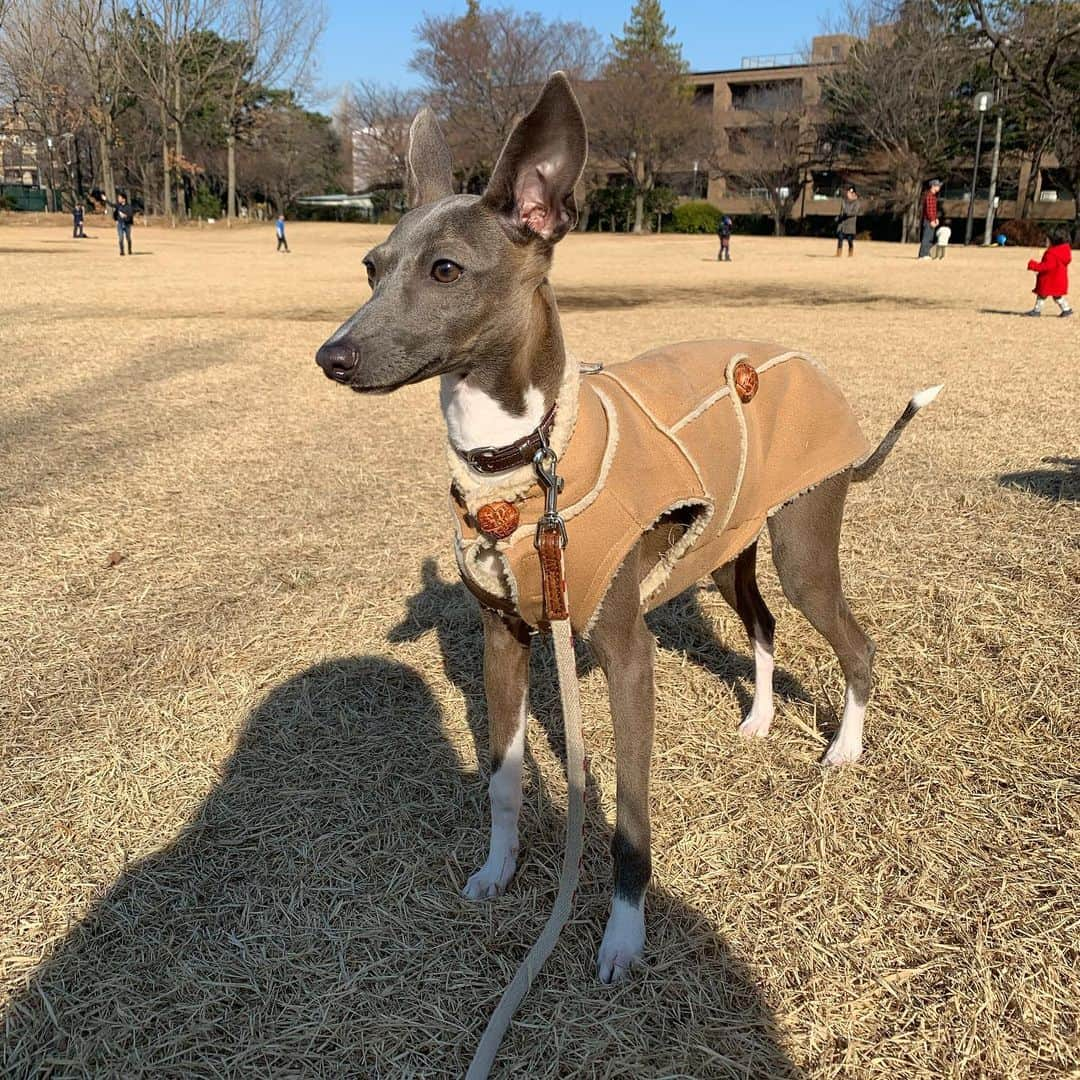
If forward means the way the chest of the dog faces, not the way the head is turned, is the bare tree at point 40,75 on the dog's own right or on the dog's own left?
on the dog's own right

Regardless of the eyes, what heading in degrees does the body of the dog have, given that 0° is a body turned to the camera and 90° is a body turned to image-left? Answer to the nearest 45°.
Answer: approximately 45°

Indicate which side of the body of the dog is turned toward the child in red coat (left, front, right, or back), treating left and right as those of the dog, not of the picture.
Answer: back

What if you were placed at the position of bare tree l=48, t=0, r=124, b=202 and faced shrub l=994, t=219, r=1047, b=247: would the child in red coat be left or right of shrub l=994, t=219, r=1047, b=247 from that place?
right

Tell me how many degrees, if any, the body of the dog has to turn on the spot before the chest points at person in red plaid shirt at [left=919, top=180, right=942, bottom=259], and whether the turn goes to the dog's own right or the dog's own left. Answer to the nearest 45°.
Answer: approximately 135° to the dog's own right

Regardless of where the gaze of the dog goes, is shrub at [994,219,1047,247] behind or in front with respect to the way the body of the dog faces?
behind

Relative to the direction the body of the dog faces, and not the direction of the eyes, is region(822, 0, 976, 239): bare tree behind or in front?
behind

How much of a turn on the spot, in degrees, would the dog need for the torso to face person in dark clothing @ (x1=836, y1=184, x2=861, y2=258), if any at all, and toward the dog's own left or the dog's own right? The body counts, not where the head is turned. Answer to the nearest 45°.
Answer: approximately 135° to the dog's own right

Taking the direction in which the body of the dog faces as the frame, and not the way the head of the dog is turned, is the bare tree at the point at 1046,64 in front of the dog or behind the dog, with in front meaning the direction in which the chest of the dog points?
behind
